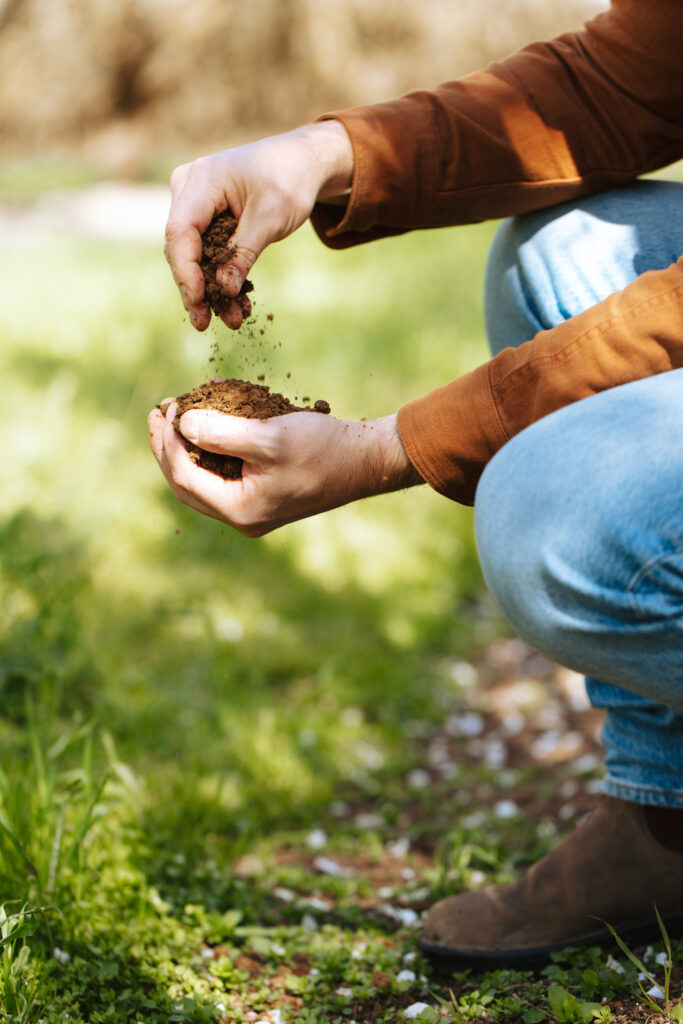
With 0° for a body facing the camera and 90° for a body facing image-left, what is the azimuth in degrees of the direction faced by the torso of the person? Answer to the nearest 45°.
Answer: approximately 90°

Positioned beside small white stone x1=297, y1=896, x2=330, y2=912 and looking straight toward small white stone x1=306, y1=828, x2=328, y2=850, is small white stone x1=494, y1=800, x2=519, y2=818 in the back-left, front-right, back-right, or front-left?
front-right

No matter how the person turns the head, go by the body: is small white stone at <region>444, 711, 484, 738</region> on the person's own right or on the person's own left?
on the person's own right

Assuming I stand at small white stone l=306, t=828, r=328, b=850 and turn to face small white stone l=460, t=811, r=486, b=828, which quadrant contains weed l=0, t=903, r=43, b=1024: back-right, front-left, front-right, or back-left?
back-right

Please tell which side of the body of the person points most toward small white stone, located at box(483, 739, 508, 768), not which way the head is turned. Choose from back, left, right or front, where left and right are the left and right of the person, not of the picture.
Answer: right
